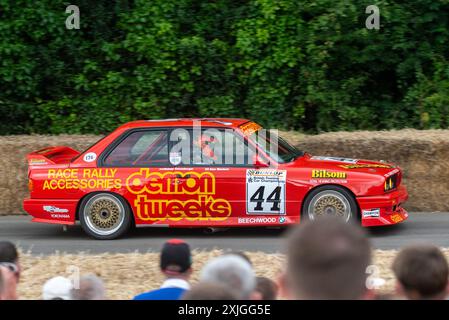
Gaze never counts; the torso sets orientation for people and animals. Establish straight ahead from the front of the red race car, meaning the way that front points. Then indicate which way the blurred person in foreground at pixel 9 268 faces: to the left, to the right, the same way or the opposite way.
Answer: to the left

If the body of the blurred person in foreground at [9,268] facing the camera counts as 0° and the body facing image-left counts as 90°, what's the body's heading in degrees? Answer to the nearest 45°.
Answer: approximately 180°

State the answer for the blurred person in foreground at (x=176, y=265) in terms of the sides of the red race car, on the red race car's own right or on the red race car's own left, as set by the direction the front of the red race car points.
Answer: on the red race car's own right

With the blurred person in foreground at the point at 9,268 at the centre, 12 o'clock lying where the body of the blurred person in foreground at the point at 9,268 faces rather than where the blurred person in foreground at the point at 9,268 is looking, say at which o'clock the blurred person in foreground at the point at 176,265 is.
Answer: the blurred person in foreground at the point at 176,265 is roughly at 4 o'clock from the blurred person in foreground at the point at 9,268.

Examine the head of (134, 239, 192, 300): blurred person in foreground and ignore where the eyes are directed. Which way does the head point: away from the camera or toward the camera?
away from the camera

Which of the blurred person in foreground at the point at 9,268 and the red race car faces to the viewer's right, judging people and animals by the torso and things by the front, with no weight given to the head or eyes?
the red race car

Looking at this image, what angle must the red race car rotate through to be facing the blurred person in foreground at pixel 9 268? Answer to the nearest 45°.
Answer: approximately 90° to its right

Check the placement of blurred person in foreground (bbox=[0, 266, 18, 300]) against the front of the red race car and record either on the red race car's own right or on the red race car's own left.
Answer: on the red race car's own right

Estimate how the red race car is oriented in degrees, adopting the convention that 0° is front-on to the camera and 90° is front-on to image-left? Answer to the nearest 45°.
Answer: approximately 270°

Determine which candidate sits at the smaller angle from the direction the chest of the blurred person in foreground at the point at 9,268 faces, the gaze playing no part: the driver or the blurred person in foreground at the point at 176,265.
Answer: the driver

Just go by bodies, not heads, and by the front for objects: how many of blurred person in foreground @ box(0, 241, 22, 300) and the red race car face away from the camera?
1
